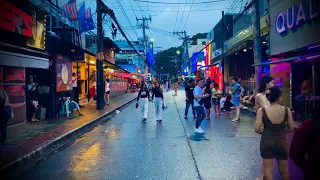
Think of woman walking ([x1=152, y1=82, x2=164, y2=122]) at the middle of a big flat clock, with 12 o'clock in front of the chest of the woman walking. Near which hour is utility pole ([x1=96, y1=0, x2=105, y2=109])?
The utility pole is roughly at 5 o'clock from the woman walking.

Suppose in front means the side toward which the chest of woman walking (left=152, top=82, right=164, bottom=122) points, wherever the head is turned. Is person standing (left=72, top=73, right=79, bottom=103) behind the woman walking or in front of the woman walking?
behind

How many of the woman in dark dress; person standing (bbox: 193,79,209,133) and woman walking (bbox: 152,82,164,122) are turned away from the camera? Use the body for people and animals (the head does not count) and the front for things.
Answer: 1

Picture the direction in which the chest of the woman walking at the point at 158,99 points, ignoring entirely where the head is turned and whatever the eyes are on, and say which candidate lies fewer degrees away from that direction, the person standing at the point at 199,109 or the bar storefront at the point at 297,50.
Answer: the person standing

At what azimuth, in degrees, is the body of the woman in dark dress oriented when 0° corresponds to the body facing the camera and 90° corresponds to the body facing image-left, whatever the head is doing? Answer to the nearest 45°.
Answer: approximately 180°

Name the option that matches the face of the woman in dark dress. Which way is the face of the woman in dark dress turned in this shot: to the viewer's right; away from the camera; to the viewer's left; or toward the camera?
away from the camera

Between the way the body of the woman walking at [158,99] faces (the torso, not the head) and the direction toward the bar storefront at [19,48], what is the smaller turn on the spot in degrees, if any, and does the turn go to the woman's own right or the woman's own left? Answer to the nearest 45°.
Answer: approximately 90° to the woman's own right

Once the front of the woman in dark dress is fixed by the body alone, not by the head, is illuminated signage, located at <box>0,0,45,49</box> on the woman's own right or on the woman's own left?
on the woman's own left

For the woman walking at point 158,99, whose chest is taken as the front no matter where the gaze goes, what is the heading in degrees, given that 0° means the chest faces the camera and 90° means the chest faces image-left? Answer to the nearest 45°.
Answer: approximately 0°

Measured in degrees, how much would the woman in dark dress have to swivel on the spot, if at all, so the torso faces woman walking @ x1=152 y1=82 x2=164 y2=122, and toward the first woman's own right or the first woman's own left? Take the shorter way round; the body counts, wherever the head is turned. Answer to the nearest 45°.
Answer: approximately 45° to the first woman's own left

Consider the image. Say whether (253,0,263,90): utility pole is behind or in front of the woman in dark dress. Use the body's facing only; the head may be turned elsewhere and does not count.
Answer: in front

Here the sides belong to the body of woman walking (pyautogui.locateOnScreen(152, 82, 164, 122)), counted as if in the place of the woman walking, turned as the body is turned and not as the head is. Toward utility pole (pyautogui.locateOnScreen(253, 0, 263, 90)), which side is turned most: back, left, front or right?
left

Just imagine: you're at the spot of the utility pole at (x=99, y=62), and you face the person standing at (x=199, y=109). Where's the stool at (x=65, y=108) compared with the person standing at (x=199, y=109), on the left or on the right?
right
